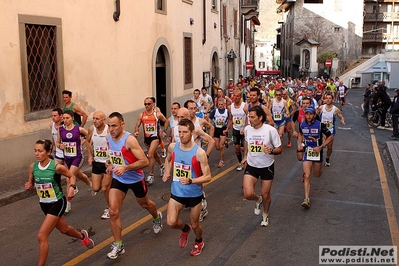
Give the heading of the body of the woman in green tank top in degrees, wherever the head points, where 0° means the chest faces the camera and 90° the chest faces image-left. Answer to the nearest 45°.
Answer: approximately 45°

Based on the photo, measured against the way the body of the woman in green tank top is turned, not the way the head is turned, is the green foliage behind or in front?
behind

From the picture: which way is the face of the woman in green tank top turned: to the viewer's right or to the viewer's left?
to the viewer's left
